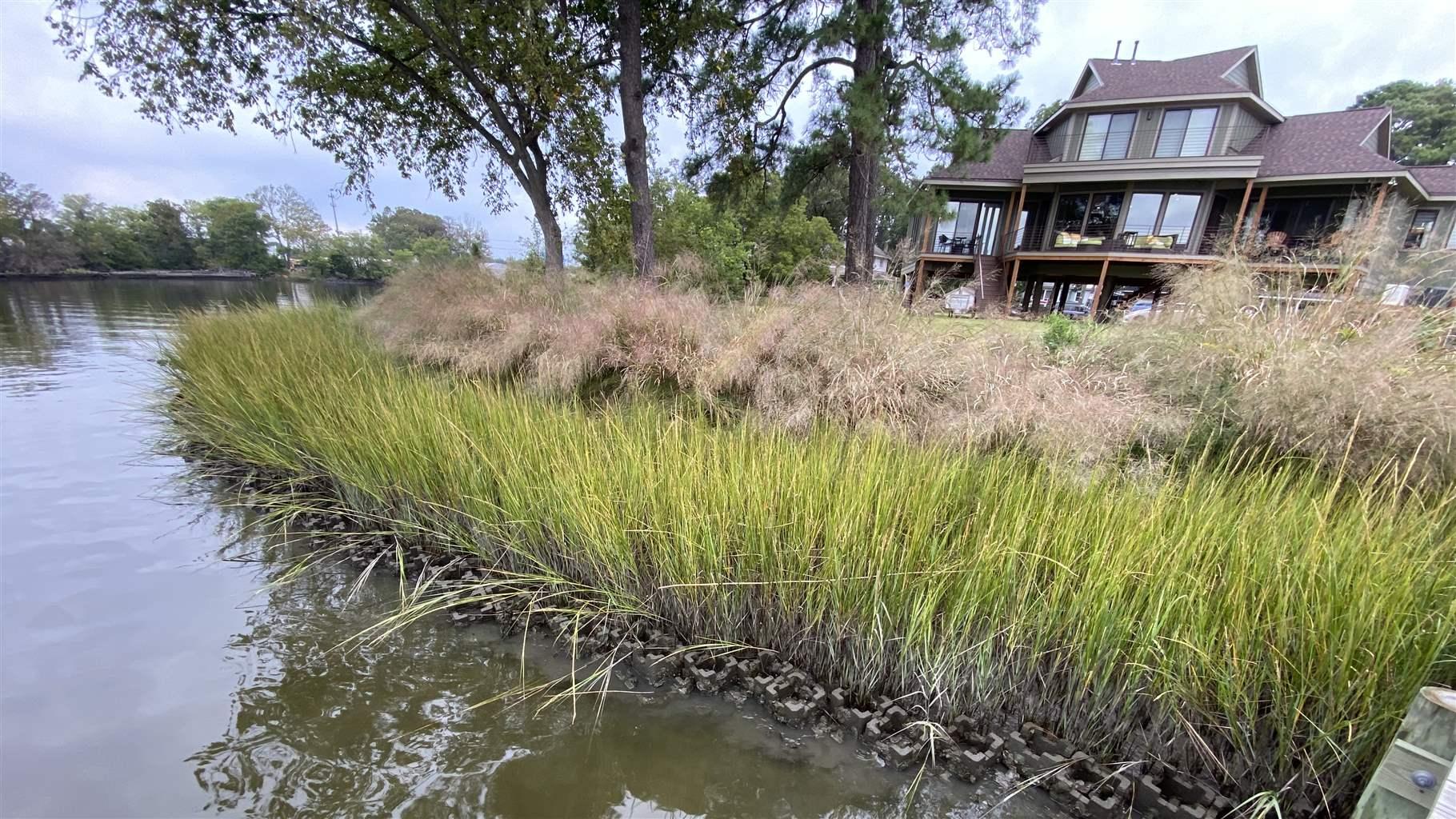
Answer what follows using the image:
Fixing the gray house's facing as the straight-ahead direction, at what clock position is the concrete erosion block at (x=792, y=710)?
The concrete erosion block is roughly at 12 o'clock from the gray house.

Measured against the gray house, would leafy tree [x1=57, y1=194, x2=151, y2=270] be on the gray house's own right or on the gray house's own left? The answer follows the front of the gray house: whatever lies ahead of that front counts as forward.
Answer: on the gray house's own right

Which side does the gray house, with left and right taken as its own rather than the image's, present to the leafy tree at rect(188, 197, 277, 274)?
right

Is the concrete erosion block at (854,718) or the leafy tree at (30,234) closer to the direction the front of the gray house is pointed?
the concrete erosion block

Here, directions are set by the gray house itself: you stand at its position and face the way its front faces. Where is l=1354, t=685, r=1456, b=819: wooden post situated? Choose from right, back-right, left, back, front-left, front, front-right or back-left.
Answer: front

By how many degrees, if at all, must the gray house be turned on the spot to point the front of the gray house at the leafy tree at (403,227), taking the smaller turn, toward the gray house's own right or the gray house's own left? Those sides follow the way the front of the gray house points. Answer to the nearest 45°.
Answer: approximately 90° to the gray house's own right

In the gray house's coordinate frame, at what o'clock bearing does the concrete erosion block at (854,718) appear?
The concrete erosion block is roughly at 12 o'clock from the gray house.

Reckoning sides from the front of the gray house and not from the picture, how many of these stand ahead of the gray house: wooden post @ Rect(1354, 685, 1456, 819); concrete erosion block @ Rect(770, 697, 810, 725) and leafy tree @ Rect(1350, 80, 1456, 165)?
2

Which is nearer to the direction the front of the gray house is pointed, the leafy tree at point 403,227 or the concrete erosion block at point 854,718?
the concrete erosion block

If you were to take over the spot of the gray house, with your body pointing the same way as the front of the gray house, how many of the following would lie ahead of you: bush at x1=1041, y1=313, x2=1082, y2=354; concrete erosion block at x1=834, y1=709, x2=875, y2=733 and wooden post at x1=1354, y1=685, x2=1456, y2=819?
3

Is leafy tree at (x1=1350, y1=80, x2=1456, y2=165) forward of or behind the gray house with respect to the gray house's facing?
behind

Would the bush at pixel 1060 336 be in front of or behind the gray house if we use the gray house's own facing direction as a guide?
in front

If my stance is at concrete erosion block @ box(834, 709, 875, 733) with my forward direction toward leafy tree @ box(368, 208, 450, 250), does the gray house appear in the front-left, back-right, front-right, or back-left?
front-right

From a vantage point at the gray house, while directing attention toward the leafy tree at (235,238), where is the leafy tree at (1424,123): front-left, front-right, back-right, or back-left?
back-right

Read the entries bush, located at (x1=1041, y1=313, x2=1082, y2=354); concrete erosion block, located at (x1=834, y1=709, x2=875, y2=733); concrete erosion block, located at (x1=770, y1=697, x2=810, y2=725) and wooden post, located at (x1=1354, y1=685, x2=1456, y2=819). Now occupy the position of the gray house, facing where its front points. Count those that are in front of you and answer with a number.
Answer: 4

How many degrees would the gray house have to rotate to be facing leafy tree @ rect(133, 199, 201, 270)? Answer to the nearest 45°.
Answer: approximately 90° to its right

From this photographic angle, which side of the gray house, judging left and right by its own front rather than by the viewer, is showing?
front
